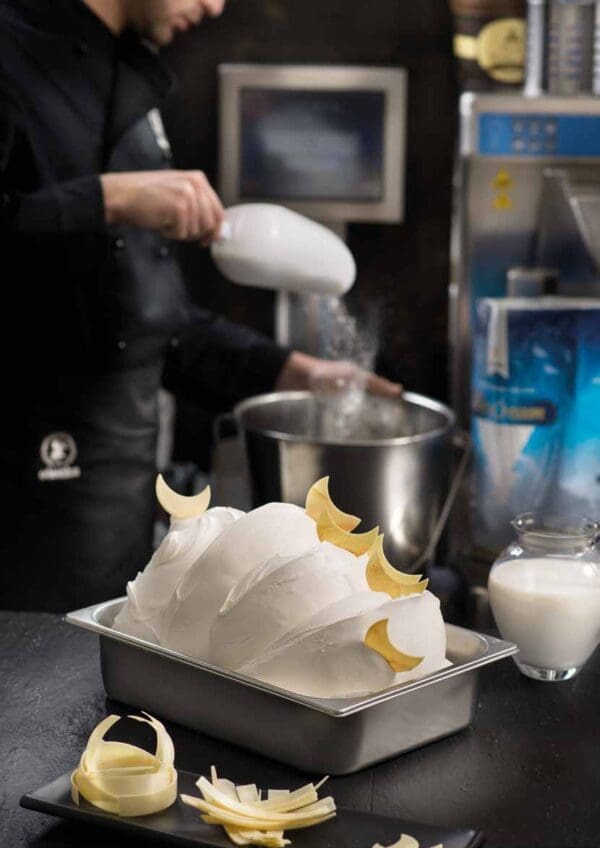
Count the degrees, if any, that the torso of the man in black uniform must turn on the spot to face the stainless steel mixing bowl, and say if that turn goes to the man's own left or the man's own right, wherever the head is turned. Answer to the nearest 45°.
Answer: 0° — they already face it

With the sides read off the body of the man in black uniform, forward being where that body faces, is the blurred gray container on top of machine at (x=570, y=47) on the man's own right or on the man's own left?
on the man's own left

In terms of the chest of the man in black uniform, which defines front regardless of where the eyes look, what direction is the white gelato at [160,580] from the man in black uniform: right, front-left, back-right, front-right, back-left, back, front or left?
front-right

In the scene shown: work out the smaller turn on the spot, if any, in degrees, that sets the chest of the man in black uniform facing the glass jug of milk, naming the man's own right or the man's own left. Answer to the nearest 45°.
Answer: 0° — they already face it

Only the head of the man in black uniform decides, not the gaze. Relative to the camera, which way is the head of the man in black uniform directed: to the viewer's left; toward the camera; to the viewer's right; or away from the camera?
to the viewer's right

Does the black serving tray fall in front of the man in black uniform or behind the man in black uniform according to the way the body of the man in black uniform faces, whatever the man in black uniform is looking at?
in front

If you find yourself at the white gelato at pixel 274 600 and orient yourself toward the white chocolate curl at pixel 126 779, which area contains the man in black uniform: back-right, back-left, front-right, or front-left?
back-right

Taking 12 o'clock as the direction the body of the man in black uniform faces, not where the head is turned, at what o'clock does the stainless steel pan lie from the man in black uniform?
The stainless steel pan is roughly at 1 o'clock from the man in black uniform.

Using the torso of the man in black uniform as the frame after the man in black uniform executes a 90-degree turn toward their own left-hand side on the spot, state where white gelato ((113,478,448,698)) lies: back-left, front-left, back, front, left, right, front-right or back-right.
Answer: back-right

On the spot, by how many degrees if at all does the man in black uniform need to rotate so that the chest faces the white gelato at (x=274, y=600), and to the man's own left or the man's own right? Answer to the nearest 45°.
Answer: approximately 45° to the man's own right

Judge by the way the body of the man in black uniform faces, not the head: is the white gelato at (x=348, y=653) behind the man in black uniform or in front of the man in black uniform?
in front
